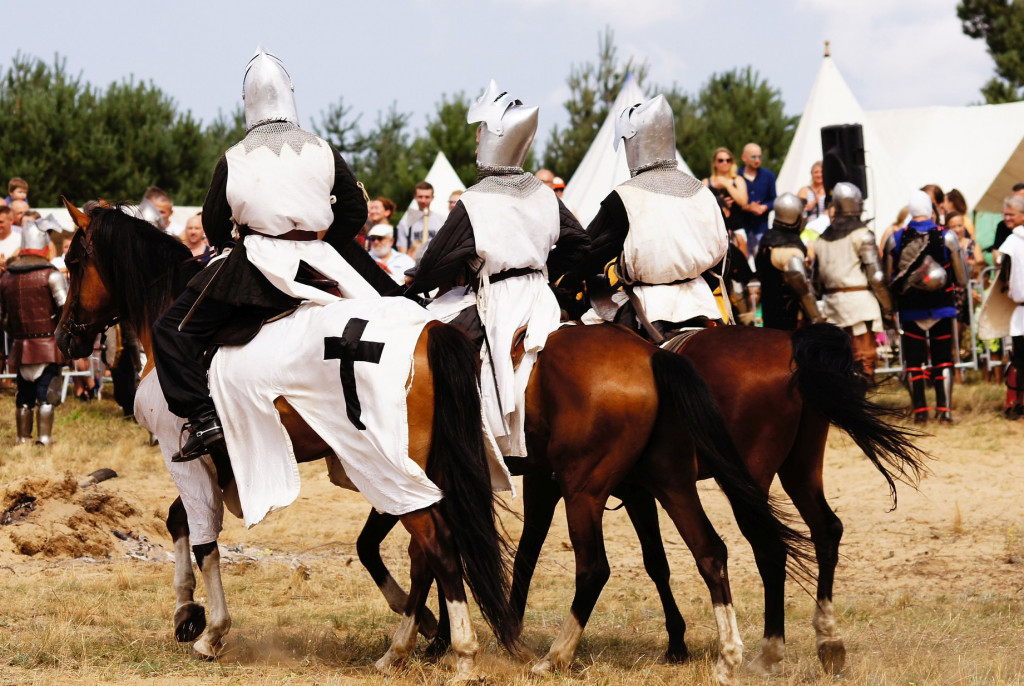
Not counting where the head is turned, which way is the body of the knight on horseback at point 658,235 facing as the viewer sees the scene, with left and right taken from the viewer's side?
facing away from the viewer and to the left of the viewer

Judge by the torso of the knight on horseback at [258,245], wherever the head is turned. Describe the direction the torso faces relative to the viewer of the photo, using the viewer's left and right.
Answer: facing away from the viewer and to the left of the viewer

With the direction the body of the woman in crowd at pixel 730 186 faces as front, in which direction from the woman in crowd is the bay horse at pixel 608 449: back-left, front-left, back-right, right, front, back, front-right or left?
front

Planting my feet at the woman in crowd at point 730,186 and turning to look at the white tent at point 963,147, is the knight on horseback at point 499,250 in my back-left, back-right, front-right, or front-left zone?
back-right

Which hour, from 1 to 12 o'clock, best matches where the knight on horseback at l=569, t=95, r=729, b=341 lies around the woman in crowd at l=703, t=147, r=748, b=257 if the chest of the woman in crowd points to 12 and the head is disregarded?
The knight on horseback is roughly at 12 o'clock from the woman in crowd.

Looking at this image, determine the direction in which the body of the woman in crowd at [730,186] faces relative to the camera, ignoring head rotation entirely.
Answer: toward the camera

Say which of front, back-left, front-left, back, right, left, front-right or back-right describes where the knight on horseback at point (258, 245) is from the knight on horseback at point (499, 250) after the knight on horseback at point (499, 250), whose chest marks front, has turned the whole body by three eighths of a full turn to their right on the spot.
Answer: back

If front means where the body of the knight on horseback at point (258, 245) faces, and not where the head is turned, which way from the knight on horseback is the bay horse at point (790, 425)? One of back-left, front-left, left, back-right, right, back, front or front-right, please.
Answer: back-right

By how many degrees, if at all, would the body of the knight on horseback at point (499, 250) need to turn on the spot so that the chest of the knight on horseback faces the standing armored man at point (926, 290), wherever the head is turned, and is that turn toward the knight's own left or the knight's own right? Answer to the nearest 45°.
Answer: approximately 90° to the knight's own right

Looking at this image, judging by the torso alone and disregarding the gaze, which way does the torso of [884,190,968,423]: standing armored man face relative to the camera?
away from the camera

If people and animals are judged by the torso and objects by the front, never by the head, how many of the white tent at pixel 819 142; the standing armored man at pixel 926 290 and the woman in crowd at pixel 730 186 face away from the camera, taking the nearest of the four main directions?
1

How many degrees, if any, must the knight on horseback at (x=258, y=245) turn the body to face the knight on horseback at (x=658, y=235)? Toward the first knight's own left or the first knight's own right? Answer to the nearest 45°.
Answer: approximately 135° to the first knight's own right
